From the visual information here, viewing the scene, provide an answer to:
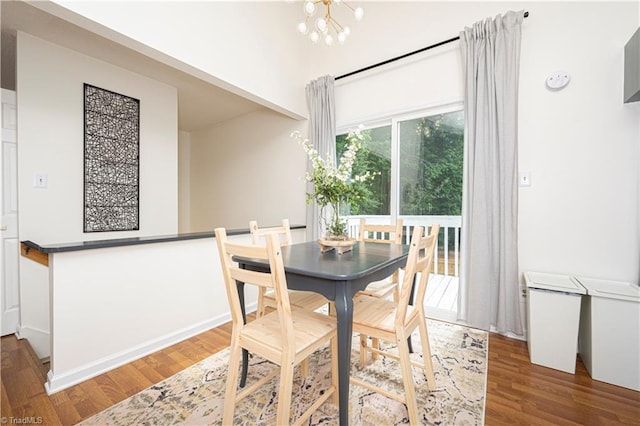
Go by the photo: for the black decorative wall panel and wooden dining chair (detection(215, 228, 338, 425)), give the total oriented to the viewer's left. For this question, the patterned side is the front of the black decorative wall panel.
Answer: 0

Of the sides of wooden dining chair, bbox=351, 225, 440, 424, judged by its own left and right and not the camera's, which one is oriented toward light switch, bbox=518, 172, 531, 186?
right

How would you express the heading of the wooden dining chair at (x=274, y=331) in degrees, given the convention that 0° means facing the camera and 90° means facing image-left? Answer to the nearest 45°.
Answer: approximately 225°

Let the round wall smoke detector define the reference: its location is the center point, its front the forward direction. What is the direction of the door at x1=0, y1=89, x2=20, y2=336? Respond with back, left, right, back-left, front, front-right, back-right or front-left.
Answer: front

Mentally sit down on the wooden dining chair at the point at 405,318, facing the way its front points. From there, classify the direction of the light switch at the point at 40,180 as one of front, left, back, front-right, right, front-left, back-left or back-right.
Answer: front-left

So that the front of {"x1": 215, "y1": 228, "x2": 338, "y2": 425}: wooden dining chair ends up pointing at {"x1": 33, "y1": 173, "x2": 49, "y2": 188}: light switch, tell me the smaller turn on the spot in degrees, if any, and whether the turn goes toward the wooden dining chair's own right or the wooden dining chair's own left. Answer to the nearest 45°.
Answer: approximately 90° to the wooden dining chair's own left

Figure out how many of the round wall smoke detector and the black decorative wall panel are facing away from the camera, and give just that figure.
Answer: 0

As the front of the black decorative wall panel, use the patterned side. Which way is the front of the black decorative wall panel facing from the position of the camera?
facing the viewer and to the right of the viewer

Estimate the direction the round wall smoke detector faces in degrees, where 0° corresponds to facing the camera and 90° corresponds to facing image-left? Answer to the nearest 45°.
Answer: approximately 45°

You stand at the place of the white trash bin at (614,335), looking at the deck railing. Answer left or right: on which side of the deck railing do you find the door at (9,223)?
left

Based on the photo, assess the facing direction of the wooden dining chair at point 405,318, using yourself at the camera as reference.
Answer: facing away from the viewer and to the left of the viewer
